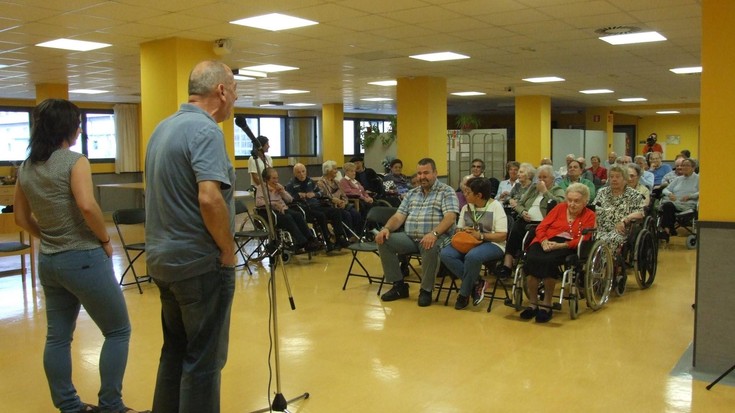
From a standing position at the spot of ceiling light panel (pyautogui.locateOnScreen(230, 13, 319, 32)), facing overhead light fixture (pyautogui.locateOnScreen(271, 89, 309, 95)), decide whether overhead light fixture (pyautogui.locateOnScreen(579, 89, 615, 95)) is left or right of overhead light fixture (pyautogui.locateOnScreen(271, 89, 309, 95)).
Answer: right

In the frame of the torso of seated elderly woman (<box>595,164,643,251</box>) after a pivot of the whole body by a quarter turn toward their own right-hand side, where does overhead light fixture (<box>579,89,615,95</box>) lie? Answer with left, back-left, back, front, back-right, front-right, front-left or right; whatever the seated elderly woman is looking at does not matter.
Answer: front-right

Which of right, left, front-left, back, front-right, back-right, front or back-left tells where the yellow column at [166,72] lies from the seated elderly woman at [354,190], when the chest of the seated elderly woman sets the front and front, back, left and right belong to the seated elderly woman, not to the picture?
right

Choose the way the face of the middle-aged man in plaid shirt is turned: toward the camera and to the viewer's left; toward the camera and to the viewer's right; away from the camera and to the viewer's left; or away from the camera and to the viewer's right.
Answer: toward the camera and to the viewer's left

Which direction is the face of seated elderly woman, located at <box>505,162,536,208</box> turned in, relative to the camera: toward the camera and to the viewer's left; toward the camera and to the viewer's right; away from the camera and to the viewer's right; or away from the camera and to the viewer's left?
toward the camera and to the viewer's left

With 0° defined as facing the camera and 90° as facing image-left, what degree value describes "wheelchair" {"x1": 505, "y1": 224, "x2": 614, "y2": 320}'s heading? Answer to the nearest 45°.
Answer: approximately 45°

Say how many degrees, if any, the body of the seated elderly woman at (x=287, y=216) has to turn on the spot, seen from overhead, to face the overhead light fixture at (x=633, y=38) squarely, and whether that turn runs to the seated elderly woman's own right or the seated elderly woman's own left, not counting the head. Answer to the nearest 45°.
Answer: approximately 45° to the seated elderly woman's own left

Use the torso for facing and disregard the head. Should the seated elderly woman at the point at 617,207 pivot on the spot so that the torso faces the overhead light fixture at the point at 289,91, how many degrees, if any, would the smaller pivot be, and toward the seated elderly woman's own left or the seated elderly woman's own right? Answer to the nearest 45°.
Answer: approximately 90° to the seated elderly woman's own right
